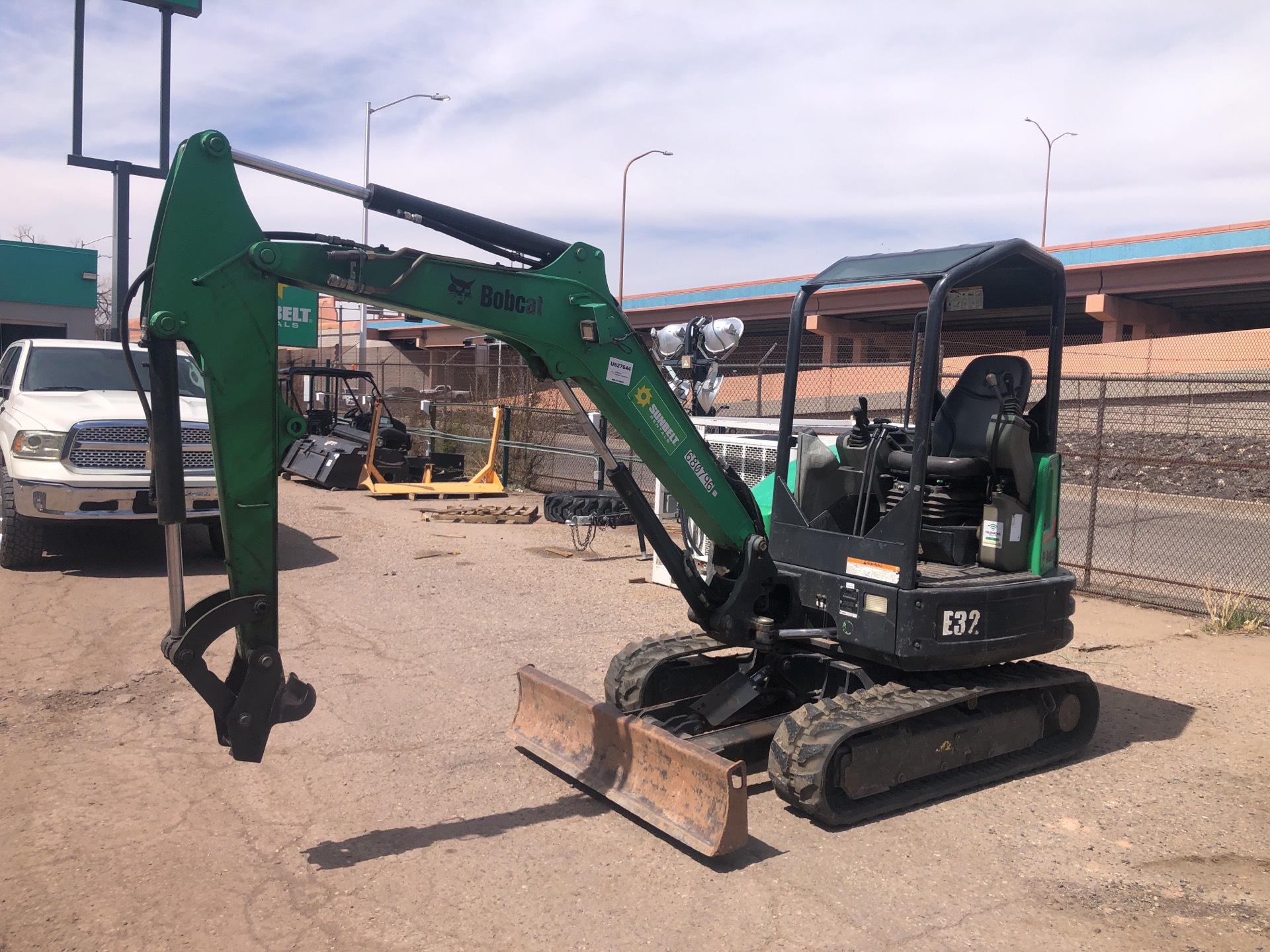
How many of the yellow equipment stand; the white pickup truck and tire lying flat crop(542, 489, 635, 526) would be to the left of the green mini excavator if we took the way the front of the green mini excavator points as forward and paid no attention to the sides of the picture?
0

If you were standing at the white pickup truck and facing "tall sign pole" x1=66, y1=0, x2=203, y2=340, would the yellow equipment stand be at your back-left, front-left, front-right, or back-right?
front-right

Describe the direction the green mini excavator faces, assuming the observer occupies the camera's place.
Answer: facing the viewer and to the left of the viewer

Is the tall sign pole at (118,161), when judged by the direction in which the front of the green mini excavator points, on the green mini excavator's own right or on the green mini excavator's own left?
on the green mini excavator's own right

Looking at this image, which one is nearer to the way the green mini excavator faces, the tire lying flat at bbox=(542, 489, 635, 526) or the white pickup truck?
the white pickup truck

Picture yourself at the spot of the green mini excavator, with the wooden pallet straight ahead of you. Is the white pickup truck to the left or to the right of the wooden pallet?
left

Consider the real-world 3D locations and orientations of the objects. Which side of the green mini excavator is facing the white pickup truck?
right

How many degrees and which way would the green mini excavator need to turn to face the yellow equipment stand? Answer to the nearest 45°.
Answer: approximately 135° to its right

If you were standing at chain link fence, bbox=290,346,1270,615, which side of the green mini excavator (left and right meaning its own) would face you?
back
